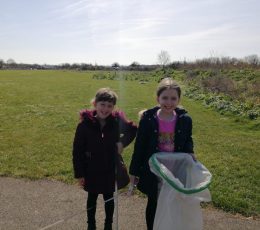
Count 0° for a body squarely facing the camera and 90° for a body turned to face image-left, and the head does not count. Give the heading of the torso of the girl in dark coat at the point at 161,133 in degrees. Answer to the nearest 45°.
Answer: approximately 0°

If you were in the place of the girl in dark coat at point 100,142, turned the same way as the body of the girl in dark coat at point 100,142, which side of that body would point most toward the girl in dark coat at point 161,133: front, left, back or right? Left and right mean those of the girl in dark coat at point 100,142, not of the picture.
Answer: left

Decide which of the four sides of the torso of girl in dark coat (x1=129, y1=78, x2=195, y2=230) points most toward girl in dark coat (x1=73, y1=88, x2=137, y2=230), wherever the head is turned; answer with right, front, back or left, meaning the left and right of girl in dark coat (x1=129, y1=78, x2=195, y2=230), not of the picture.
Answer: right

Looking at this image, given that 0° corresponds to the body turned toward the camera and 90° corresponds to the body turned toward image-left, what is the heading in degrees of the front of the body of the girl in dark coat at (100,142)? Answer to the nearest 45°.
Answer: approximately 0°

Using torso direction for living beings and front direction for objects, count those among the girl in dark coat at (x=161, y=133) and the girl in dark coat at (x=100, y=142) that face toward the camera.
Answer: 2
